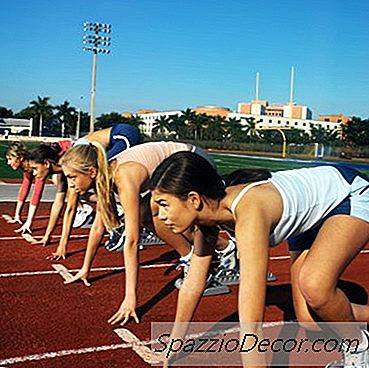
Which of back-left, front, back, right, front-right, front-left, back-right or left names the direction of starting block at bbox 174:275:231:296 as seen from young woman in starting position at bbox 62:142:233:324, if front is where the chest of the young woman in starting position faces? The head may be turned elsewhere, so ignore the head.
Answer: back

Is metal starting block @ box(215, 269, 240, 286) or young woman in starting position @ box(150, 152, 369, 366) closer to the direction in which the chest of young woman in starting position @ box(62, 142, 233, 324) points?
the young woman in starting position

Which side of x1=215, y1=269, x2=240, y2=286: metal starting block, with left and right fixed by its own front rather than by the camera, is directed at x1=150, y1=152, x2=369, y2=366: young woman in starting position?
left

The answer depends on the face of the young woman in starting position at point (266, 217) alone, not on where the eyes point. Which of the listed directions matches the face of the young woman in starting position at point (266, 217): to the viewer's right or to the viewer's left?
to the viewer's left

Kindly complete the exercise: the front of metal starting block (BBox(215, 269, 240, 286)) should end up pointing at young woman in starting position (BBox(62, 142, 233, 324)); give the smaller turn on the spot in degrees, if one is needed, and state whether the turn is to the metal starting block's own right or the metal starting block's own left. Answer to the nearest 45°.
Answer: approximately 45° to the metal starting block's own left

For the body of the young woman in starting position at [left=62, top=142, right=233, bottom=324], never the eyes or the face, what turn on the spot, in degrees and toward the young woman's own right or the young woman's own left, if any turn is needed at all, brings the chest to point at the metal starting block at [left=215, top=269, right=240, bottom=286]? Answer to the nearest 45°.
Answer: approximately 180°

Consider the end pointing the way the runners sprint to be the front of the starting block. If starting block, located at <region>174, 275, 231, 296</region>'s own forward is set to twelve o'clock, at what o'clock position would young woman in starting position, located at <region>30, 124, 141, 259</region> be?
The young woman in starting position is roughly at 1 o'clock from the starting block.

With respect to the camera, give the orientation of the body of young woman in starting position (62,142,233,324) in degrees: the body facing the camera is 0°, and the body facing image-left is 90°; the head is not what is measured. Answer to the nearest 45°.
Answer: approximately 45°

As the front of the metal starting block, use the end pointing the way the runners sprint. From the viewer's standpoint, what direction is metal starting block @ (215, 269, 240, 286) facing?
to the viewer's left

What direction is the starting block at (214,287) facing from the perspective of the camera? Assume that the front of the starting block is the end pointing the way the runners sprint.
to the viewer's left
